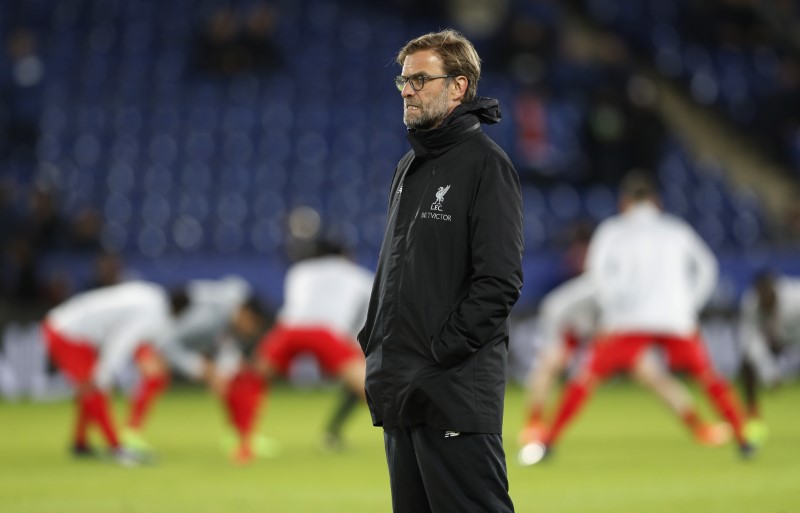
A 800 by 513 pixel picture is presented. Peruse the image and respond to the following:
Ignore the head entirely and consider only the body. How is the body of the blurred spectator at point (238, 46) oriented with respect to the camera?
toward the camera

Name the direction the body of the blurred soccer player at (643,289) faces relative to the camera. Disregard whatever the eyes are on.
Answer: away from the camera

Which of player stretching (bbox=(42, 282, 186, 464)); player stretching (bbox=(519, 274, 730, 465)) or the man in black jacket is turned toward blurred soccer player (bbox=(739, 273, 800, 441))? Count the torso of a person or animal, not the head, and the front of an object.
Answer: player stretching (bbox=(42, 282, 186, 464))

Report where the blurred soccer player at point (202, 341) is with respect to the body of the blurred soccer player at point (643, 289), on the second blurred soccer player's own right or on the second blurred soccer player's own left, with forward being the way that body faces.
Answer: on the second blurred soccer player's own left

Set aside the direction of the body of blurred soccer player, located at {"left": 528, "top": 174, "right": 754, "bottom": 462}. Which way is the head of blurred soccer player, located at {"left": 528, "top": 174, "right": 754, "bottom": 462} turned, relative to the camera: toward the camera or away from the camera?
away from the camera

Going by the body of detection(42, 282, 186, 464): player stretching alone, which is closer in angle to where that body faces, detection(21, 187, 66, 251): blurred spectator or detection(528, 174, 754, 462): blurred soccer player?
the blurred soccer player

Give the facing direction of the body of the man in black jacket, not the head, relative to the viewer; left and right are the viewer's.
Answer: facing the viewer and to the left of the viewer

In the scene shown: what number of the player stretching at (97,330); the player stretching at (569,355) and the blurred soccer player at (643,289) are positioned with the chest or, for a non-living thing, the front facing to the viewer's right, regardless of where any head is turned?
1

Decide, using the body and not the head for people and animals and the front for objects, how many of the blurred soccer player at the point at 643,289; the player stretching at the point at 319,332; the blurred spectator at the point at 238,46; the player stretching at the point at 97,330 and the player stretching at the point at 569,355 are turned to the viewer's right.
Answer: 1

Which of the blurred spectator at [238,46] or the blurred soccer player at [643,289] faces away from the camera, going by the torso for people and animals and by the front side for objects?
the blurred soccer player

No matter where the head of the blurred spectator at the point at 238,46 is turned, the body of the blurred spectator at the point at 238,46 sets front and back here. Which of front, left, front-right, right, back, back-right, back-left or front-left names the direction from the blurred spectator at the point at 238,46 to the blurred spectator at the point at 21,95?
right

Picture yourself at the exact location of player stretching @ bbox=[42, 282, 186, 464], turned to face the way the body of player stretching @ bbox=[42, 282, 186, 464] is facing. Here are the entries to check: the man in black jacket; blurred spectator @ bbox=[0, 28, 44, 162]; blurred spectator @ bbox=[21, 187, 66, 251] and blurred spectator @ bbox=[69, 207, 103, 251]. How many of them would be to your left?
3
